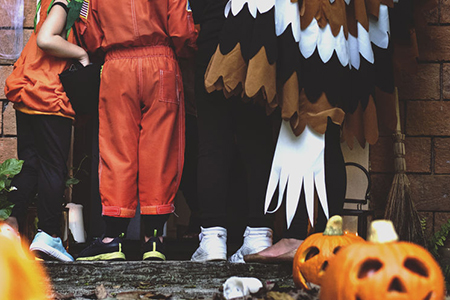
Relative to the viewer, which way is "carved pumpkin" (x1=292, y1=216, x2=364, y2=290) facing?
toward the camera

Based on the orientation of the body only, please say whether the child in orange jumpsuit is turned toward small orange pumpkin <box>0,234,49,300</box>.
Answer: no

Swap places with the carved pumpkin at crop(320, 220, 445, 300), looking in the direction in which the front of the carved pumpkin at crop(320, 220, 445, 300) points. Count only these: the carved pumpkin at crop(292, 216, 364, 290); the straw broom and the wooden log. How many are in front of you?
0

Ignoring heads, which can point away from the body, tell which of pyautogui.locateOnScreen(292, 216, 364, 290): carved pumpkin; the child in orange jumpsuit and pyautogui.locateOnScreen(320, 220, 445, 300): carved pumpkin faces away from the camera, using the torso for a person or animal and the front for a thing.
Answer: the child in orange jumpsuit

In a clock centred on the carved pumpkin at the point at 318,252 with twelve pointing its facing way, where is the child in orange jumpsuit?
The child in orange jumpsuit is roughly at 4 o'clock from the carved pumpkin.

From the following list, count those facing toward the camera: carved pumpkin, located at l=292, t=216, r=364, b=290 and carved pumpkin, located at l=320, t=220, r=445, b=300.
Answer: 2

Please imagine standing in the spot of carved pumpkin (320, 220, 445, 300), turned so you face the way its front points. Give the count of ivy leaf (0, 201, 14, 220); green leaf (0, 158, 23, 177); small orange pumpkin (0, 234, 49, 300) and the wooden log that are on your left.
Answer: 0

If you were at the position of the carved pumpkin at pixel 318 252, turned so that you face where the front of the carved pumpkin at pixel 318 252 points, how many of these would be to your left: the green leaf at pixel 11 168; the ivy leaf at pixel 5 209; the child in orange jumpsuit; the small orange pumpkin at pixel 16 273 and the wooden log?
0

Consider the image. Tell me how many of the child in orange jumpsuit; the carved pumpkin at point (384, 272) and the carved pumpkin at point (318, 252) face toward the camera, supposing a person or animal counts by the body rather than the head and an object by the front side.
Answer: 2

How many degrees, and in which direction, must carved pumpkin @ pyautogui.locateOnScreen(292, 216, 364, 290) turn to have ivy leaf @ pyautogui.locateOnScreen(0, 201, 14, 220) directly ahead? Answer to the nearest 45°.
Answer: approximately 90° to its right

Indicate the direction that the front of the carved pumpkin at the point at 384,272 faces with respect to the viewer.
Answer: facing the viewer

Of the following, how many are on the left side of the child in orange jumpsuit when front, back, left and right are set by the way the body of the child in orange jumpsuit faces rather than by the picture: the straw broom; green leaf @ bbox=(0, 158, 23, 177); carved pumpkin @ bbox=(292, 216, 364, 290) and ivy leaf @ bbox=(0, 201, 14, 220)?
2

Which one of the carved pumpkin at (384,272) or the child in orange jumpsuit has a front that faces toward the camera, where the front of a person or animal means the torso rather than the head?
the carved pumpkin

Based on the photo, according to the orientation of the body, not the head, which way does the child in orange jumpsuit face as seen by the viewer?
away from the camera

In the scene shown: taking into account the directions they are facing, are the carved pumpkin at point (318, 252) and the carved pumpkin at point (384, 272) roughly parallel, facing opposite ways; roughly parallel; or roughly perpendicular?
roughly parallel

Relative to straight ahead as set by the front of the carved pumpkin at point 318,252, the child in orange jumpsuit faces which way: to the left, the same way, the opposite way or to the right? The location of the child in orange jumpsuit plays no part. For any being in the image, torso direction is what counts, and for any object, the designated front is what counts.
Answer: the opposite way

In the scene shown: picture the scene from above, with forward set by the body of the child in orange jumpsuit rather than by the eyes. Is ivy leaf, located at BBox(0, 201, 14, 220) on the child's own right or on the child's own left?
on the child's own left
